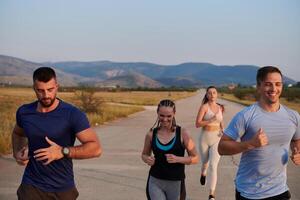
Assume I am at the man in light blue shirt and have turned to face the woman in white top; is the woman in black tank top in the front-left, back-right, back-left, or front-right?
front-left

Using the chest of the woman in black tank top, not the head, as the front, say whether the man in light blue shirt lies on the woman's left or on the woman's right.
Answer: on the woman's left

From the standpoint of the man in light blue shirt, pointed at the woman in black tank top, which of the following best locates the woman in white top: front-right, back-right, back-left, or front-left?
front-right

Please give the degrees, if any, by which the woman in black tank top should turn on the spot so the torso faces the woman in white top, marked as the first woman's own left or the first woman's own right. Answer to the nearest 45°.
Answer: approximately 180°

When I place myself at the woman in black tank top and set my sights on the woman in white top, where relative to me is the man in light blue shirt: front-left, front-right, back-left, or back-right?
back-right

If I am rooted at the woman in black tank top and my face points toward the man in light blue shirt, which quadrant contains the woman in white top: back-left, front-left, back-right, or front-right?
back-left

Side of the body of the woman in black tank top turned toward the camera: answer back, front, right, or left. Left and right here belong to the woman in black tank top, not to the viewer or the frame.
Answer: front

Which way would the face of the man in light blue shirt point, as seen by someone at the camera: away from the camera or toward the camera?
toward the camera

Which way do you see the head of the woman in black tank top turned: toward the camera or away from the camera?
toward the camera

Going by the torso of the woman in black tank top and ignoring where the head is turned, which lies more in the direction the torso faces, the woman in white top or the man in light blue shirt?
the man in light blue shirt

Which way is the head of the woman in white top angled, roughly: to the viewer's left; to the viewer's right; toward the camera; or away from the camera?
toward the camera
